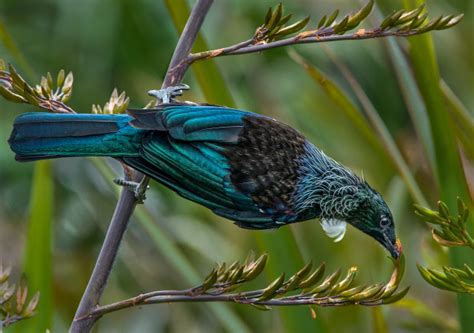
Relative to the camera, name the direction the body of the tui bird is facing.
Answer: to the viewer's right
